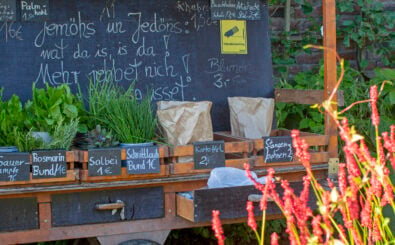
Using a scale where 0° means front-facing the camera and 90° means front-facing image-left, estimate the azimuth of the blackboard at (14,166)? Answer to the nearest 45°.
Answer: approximately 0°

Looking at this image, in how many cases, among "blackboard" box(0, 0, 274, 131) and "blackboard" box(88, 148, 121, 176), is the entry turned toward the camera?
2

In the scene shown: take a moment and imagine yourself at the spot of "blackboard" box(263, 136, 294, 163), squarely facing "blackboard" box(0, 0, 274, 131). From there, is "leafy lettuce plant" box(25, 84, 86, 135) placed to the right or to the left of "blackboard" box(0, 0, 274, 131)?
left

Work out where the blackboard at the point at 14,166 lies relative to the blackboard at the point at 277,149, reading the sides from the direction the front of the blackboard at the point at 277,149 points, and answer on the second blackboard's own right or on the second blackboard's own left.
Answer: on the second blackboard's own right

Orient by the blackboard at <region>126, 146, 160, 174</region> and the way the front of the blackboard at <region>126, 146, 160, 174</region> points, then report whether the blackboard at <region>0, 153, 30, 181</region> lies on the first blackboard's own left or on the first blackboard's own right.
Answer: on the first blackboard's own right

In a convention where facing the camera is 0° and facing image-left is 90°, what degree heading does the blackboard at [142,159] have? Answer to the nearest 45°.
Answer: approximately 0°
